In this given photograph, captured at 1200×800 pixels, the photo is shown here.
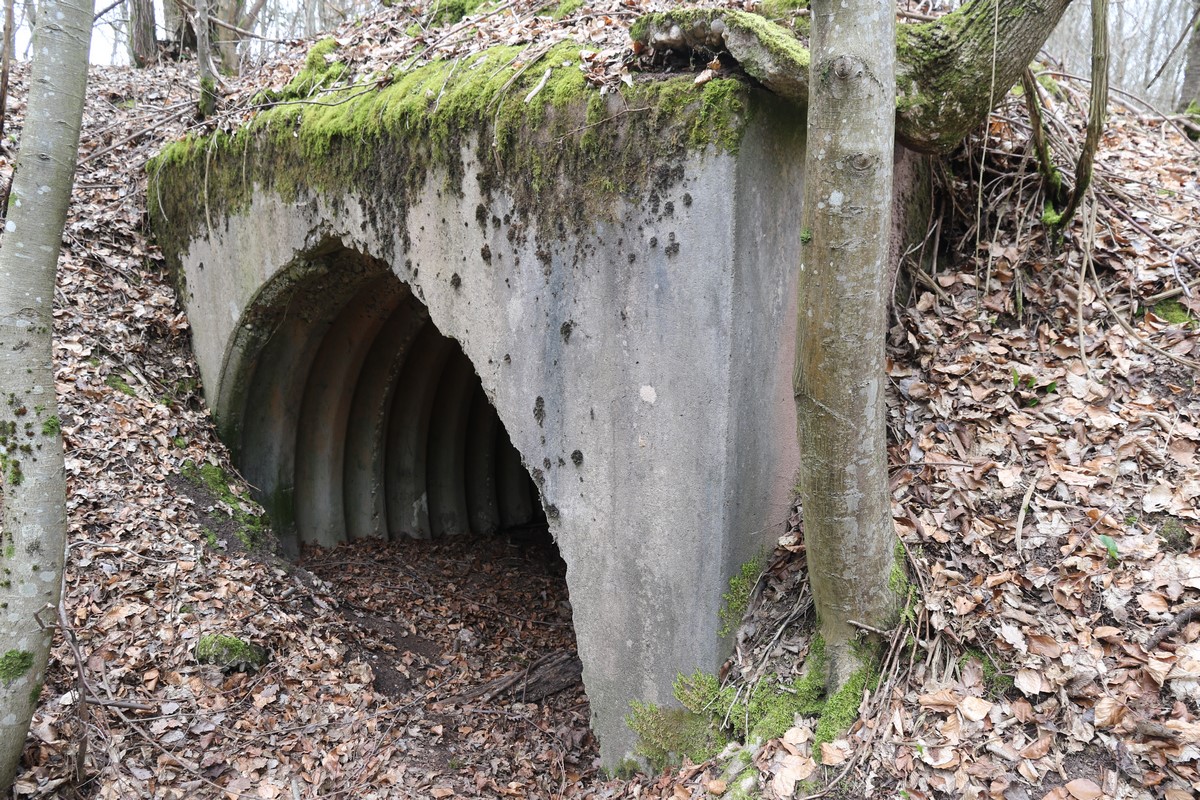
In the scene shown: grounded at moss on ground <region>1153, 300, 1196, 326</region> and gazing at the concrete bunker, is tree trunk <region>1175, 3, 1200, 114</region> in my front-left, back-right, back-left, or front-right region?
back-right

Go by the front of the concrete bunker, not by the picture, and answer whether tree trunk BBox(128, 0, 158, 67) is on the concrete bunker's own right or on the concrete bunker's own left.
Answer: on the concrete bunker's own right

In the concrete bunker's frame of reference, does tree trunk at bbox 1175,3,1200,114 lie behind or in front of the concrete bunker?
behind

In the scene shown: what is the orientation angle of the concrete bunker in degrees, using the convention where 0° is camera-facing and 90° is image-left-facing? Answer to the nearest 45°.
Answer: approximately 45°

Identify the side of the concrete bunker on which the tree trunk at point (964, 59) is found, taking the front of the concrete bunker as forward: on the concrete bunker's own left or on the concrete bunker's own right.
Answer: on the concrete bunker's own left

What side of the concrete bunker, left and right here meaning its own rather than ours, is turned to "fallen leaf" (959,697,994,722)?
left

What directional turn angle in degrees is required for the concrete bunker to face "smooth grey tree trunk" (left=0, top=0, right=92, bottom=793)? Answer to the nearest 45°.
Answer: approximately 45° to its right
